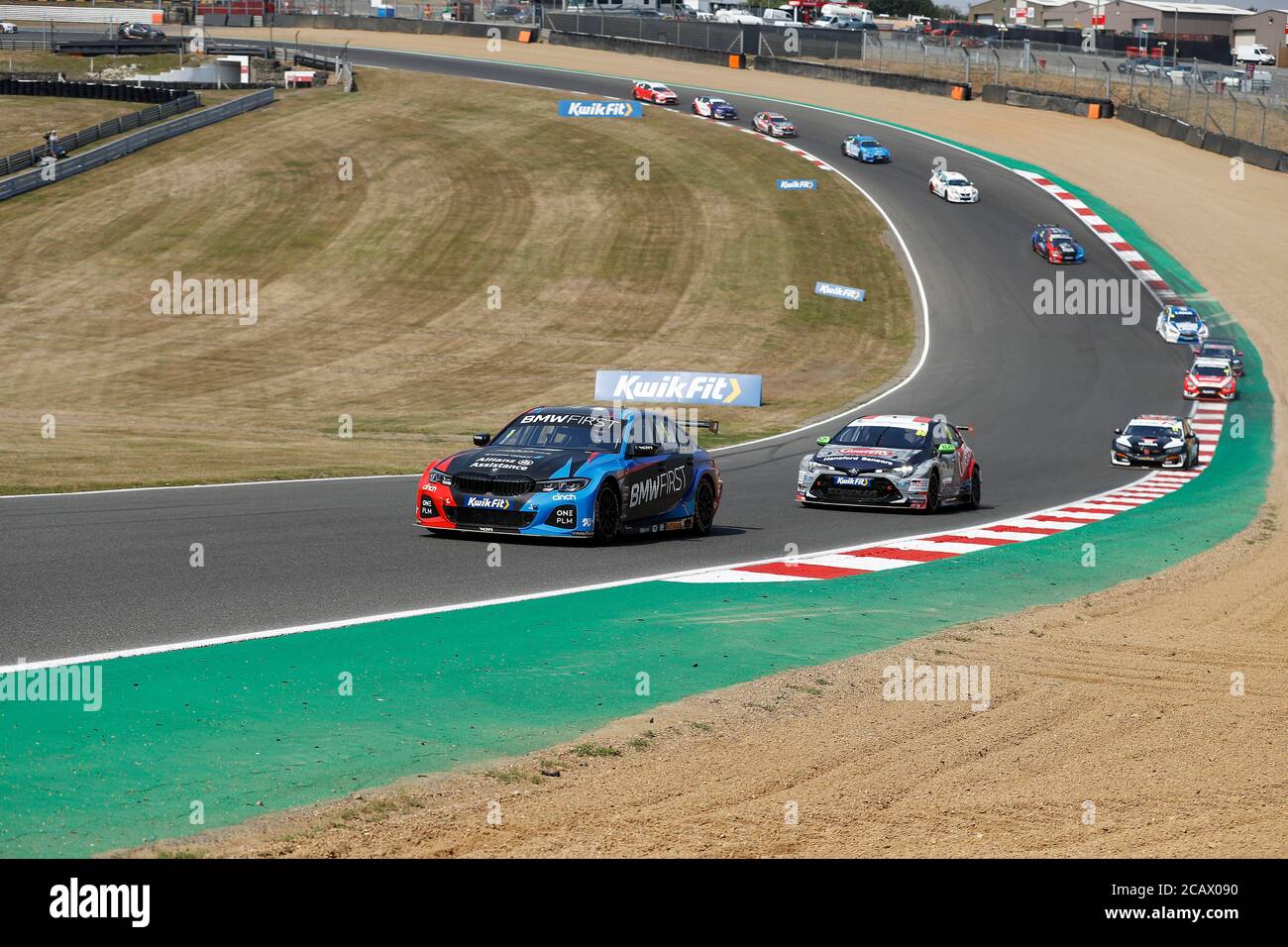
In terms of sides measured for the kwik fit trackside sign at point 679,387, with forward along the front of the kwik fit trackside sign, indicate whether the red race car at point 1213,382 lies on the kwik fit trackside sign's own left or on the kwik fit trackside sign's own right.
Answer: on the kwik fit trackside sign's own left

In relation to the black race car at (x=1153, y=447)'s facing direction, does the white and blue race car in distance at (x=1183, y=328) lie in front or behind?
behind

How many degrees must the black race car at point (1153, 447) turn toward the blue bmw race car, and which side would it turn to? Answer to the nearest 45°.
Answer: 0° — it already faces it

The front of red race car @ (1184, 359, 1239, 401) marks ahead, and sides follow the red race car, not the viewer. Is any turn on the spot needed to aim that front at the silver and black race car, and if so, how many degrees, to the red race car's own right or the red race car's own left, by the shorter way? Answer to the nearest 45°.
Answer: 0° — it already faces it

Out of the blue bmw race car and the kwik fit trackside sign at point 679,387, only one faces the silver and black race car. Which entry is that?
the kwik fit trackside sign

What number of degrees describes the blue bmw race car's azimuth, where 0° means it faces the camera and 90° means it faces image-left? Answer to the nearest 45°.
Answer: approximately 45°

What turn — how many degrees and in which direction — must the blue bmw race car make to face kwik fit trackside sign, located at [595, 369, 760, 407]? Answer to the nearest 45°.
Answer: approximately 135° to its right

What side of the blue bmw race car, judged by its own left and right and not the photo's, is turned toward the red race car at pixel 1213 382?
back

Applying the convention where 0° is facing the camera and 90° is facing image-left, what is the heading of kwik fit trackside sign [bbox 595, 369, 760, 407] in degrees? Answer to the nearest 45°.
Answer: approximately 0°

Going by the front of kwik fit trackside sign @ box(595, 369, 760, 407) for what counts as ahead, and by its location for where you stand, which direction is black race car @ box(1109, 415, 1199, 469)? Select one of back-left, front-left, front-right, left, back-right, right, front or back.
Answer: front-left

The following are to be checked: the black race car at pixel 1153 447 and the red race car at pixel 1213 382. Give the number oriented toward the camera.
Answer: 2

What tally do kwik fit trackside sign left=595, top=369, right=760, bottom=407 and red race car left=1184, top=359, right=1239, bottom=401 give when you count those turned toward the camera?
2
